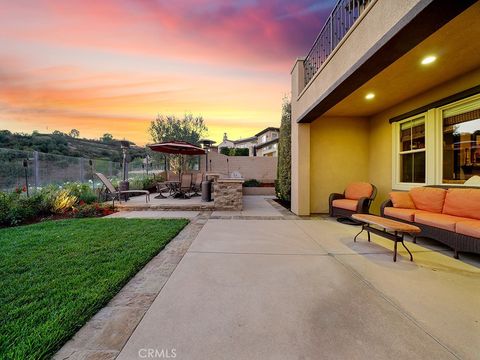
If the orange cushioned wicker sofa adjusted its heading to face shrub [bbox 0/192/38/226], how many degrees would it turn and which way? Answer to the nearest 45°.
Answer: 0° — it already faces it

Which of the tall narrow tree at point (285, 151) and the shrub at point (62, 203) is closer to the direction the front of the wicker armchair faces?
the shrub

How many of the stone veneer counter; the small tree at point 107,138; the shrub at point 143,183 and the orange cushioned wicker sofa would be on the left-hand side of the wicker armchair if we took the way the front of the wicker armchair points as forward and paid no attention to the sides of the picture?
1

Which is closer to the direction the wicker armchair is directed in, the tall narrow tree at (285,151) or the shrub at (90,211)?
the shrub

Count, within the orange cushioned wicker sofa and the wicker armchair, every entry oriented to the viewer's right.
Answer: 0

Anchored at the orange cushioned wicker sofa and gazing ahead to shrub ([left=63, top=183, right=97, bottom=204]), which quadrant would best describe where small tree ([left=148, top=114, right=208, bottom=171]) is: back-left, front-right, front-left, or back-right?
front-right

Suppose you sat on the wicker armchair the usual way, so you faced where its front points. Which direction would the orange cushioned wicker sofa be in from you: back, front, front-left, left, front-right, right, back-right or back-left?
left

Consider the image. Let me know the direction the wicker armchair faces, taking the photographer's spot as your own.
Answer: facing the viewer and to the left of the viewer

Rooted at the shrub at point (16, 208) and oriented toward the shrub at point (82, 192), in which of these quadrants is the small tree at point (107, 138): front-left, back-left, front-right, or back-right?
front-left
